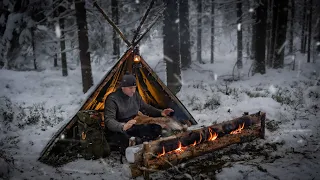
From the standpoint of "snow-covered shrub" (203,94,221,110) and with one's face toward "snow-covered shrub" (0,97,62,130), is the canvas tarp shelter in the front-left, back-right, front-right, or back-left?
front-left

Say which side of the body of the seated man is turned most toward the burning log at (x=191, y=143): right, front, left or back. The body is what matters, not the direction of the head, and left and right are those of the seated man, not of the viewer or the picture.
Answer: front

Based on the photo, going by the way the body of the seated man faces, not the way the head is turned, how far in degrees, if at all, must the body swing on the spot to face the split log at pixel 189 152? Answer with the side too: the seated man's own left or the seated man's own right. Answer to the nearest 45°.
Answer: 0° — they already face it

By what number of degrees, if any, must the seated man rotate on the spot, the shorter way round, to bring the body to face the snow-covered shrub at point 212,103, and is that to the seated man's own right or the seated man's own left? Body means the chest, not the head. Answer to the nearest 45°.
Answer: approximately 90° to the seated man's own left

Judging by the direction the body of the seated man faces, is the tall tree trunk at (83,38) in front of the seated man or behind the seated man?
behind

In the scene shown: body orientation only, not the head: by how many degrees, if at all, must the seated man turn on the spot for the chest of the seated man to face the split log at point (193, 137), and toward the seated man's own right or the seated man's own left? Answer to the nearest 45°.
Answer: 0° — they already face it

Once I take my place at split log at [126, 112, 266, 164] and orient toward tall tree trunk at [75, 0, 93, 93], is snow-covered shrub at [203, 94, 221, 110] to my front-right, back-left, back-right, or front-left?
front-right

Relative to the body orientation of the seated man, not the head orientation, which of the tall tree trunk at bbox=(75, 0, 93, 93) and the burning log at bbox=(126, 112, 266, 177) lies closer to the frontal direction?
the burning log

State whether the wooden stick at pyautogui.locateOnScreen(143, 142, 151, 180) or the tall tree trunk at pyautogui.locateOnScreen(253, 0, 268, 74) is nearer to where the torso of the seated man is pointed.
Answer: the wooden stick

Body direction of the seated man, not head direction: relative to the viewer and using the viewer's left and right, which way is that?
facing the viewer and to the right of the viewer

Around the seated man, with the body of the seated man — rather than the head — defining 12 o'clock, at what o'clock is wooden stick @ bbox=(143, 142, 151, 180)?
The wooden stick is roughly at 1 o'clock from the seated man.

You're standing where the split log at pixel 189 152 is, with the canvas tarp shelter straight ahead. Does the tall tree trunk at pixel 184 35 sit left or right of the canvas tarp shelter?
right

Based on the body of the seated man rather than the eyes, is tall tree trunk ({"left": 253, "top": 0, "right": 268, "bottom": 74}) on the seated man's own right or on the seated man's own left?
on the seated man's own left

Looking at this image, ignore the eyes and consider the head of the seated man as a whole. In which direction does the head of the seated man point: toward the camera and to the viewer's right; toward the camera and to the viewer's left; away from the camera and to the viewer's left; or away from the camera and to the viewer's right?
toward the camera and to the viewer's right

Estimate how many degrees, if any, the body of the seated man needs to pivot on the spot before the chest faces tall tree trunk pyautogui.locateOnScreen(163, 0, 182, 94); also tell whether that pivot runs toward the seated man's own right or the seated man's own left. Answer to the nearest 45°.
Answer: approximately 135° to the seated man's own left

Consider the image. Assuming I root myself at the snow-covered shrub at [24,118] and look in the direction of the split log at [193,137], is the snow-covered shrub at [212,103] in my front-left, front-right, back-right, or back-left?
front-left
